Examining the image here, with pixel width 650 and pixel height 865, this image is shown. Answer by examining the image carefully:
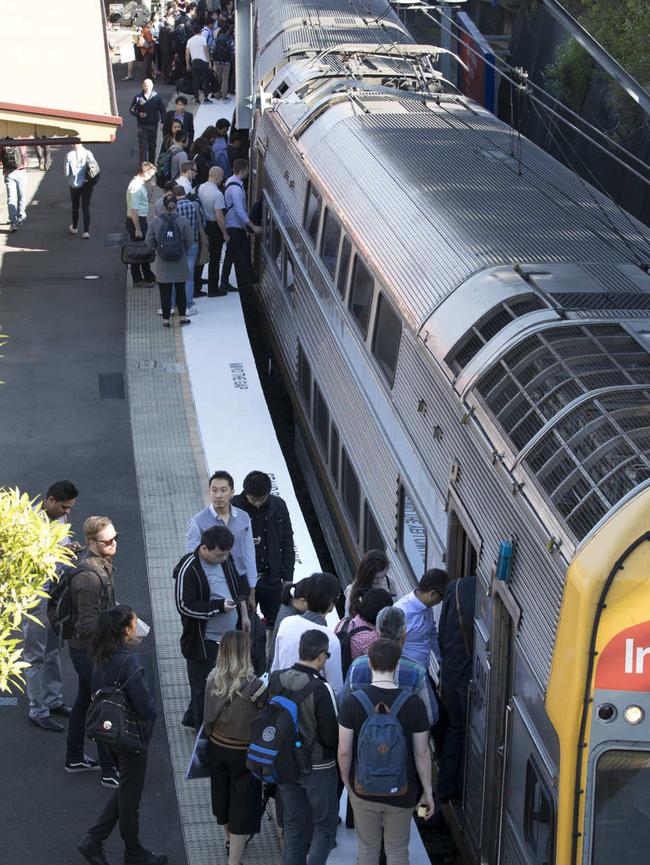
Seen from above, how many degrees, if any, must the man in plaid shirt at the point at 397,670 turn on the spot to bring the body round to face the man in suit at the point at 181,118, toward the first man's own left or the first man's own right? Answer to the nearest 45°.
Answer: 0° — they already face them

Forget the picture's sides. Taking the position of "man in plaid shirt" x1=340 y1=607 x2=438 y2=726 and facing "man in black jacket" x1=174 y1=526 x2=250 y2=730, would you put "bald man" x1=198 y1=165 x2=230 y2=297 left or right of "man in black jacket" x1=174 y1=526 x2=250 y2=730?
right

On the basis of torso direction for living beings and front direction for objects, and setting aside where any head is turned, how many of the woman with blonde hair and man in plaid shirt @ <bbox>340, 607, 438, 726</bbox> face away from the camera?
2

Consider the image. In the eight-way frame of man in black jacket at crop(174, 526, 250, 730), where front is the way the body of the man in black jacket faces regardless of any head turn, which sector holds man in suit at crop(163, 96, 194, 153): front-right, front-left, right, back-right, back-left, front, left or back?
back-left

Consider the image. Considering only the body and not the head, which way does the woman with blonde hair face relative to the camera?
away from the camera

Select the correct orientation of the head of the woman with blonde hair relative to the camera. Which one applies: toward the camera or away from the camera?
away from the camera

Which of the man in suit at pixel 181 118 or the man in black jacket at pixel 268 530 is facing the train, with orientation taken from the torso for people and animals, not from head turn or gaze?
the man in suit

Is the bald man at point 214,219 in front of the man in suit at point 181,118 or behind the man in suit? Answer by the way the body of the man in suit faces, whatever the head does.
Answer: in front

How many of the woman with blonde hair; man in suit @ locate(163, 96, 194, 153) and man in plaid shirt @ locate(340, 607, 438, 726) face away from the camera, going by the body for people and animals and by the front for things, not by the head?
2

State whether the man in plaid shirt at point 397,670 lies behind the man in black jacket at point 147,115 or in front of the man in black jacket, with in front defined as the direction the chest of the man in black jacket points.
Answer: in front

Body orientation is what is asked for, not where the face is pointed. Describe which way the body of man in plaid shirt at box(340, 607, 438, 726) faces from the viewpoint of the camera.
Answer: away from the camera
